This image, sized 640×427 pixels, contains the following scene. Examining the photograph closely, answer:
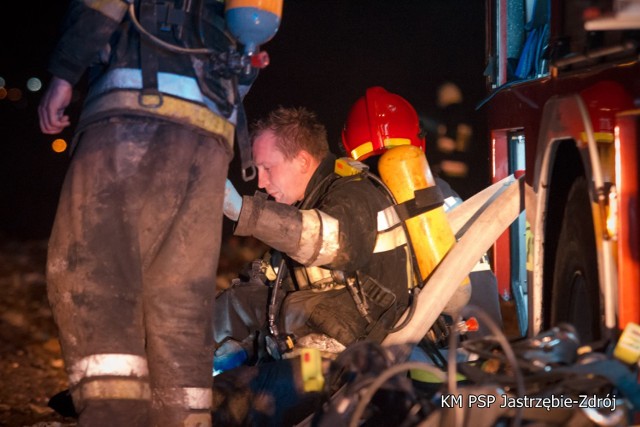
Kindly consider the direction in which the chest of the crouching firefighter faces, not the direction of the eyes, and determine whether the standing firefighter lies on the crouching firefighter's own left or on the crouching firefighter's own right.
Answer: on the crouching firefighter's own left

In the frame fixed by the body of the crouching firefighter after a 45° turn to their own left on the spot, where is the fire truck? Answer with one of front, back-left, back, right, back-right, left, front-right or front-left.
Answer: left

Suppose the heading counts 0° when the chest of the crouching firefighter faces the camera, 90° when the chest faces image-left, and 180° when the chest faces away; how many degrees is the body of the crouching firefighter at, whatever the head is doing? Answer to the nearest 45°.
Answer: approximately 90°
